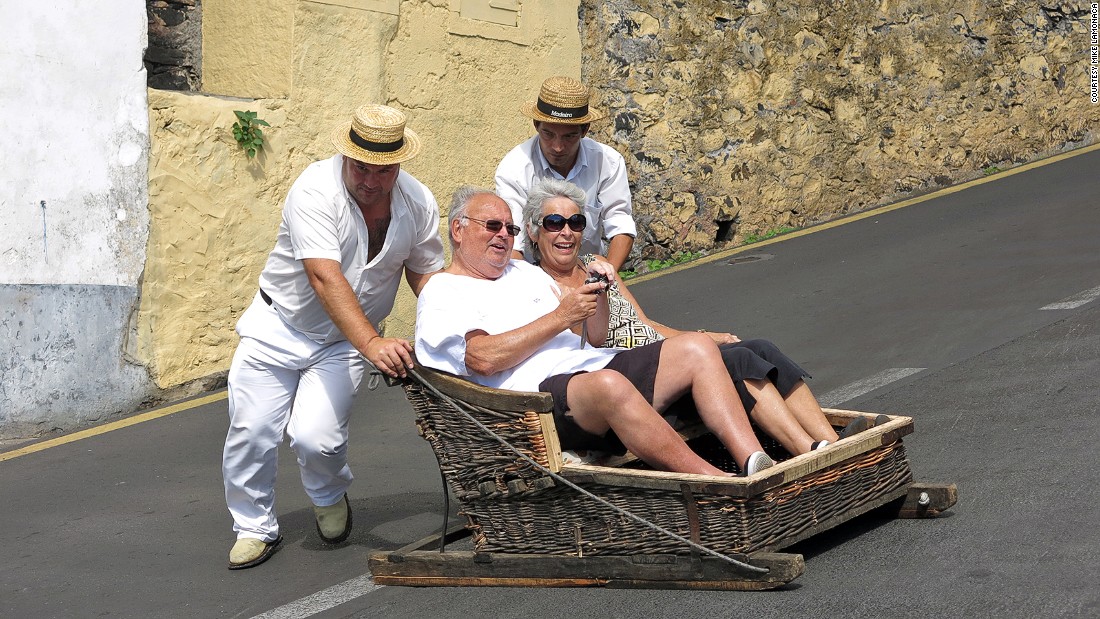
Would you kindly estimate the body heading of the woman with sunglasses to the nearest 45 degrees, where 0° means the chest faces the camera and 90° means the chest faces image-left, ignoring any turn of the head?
approximately 315°

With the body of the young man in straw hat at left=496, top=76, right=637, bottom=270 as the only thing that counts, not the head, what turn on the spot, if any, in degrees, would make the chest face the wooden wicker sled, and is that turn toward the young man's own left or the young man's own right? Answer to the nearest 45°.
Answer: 0° — they already face it

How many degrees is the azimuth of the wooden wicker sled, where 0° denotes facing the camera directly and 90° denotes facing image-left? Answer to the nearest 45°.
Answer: approximately 315°

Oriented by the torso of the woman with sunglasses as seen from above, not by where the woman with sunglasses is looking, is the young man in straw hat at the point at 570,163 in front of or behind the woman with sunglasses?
behind

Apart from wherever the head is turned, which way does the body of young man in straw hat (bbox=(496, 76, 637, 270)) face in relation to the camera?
toward the camera

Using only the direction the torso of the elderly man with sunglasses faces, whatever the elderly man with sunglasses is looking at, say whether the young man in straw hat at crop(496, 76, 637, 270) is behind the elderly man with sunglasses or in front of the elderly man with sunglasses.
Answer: behind

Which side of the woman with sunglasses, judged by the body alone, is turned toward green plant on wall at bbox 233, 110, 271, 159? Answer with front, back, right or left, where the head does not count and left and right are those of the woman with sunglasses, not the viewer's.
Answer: back

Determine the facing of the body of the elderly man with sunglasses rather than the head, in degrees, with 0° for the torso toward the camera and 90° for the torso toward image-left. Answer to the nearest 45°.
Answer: approximately 315°

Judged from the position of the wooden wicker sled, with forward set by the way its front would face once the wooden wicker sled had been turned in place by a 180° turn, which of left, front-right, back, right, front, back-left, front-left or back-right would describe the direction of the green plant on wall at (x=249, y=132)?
front
